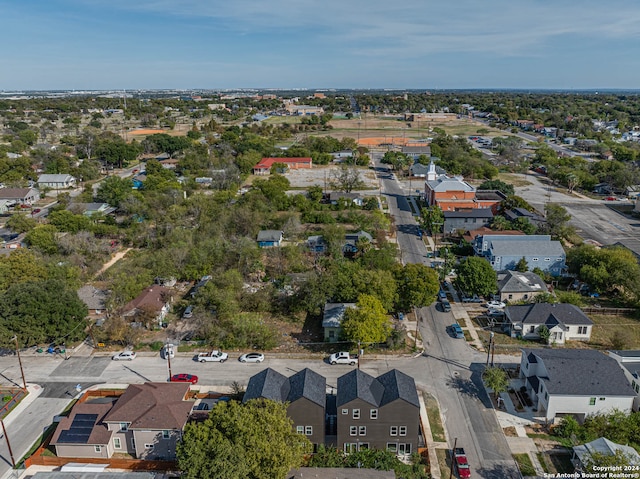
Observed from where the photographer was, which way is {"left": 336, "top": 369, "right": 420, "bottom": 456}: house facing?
facing away from the viewer

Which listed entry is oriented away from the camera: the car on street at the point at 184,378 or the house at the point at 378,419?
the house

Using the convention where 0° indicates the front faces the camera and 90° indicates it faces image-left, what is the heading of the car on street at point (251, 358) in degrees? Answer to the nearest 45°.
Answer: approximately 90°

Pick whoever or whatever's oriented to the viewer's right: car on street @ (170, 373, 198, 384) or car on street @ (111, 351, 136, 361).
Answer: car on street @ (170, 373, 198, 384)

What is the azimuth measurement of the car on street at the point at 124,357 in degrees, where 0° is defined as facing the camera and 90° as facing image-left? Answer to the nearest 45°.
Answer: approximately 90°

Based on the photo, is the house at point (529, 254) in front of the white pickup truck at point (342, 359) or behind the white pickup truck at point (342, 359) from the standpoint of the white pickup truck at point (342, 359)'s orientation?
behind

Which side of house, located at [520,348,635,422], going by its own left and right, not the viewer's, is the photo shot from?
left

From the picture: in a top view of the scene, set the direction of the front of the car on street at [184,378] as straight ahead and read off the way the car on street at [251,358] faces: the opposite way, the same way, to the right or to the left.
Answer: the opposite way

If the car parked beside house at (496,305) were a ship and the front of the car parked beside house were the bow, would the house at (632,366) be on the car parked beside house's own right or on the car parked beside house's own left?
on the car parked beside house's own right
